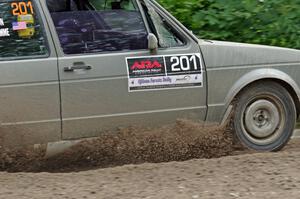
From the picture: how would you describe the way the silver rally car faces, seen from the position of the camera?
facing to the right of the viewer
